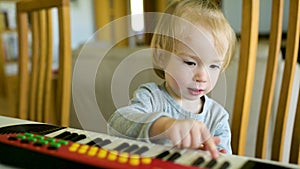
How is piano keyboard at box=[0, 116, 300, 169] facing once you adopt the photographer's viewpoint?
facing away from the viewer and to the right of the viewer
